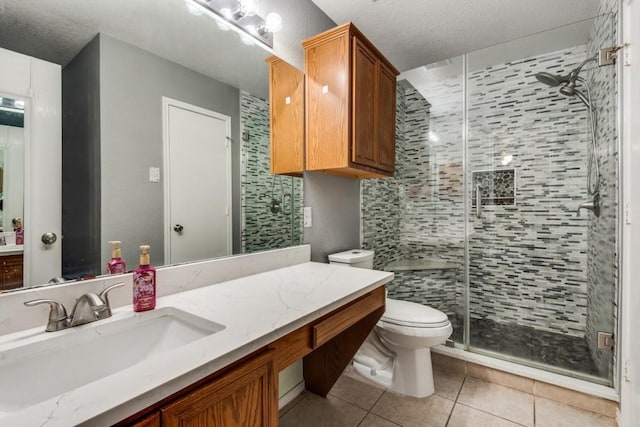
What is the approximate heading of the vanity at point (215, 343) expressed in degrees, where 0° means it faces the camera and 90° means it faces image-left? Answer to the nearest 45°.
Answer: approximately 315°

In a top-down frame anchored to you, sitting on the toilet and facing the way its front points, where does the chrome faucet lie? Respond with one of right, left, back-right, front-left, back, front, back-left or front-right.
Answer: right

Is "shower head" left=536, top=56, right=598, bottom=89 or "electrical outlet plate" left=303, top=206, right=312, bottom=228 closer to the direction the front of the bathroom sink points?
the shower head

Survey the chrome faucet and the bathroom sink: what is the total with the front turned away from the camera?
0

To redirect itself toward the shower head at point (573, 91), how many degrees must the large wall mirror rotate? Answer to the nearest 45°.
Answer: approximately 45° to its left

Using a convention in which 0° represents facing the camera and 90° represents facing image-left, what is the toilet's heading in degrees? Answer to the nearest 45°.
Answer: approximately 315°

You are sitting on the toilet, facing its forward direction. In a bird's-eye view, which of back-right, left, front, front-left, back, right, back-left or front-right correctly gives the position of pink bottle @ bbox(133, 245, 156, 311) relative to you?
right

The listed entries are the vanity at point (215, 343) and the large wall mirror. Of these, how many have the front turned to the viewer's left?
0

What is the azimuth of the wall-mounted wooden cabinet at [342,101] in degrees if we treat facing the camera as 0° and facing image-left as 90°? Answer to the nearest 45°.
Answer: approximately 315°

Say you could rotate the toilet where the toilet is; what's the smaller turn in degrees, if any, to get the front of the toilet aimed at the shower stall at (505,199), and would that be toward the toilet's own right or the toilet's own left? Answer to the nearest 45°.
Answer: approximately 90° to the toilet's own left

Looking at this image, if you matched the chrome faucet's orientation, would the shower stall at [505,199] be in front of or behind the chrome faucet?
in front

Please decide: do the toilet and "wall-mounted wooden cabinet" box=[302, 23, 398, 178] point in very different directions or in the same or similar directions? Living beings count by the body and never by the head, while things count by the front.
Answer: same or similar directions
